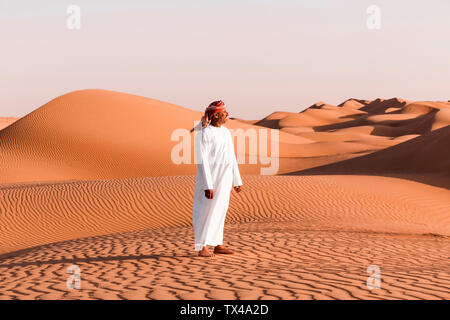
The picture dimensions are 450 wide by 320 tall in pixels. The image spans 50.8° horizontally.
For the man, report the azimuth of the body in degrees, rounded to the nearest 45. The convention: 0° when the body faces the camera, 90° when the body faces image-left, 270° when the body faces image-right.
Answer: approximately 315°

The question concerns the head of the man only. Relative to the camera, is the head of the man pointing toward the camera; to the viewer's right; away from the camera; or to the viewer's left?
to the viewer's right
